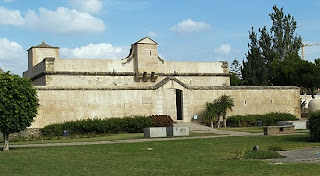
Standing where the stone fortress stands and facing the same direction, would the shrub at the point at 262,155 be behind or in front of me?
in front

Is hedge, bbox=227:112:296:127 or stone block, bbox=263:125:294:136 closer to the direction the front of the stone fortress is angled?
the stone block

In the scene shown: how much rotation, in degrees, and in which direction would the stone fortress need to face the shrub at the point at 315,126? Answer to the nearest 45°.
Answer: approximately 45° to its left

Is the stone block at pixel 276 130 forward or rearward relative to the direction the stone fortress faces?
forward

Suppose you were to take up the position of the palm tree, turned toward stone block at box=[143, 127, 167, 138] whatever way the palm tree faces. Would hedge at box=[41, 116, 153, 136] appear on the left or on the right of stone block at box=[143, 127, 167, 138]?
right

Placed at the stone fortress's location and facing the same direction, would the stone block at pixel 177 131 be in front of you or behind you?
in front

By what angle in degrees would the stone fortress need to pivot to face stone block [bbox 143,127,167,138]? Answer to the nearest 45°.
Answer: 0° — it already faces it

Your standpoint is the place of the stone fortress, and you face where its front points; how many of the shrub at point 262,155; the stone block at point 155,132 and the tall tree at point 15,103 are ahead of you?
3

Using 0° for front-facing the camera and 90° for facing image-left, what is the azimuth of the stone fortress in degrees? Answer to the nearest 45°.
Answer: approximately 0°
